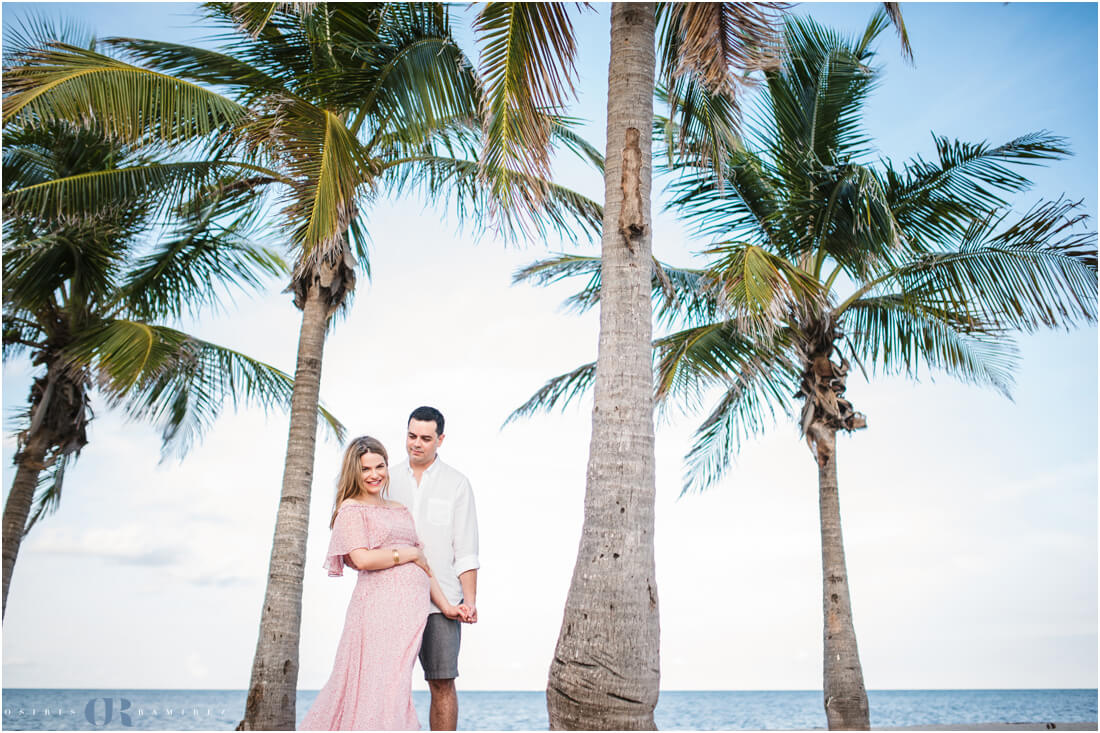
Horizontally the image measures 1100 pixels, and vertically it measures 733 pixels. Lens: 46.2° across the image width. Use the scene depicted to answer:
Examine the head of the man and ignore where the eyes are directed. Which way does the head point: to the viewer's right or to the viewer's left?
to the viewer's left

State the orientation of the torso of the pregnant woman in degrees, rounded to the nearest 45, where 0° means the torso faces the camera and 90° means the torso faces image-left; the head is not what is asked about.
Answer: approximately 315°

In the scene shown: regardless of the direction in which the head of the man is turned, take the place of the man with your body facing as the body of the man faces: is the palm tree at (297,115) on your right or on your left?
on your right

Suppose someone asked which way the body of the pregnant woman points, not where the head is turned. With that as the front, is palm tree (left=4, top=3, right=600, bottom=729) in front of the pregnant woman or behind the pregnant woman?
behind

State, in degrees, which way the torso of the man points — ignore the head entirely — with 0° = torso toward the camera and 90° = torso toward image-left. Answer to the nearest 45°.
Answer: approximately 45°

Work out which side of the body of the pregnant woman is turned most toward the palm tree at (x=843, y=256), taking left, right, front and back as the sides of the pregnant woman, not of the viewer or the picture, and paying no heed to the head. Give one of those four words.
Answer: left
